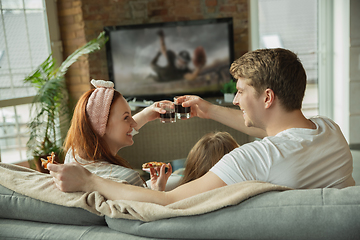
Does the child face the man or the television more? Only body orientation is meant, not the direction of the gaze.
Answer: the television

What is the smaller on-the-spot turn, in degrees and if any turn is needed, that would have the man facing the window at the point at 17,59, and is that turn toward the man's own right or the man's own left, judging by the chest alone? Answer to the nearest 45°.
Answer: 0° — they already face it

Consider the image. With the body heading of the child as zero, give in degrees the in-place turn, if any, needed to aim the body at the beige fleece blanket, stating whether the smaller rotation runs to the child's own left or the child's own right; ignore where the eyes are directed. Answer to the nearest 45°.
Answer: approximately 180°

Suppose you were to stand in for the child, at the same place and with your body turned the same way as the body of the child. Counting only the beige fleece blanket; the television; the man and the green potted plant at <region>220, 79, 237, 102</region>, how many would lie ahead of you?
2

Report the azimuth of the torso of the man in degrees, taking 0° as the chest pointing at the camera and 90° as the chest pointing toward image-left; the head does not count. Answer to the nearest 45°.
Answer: approximately 135°

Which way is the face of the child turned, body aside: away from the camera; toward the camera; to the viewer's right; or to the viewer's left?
away from the camera

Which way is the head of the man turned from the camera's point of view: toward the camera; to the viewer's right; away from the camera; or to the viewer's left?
to the viewer's left

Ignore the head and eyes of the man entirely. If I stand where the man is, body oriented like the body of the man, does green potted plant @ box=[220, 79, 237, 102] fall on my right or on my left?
on my right

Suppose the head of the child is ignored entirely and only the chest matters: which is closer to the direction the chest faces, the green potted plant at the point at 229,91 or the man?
the green potted plant

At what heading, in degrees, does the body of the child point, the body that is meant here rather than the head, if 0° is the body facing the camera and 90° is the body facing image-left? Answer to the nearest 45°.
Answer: approximately 180°
